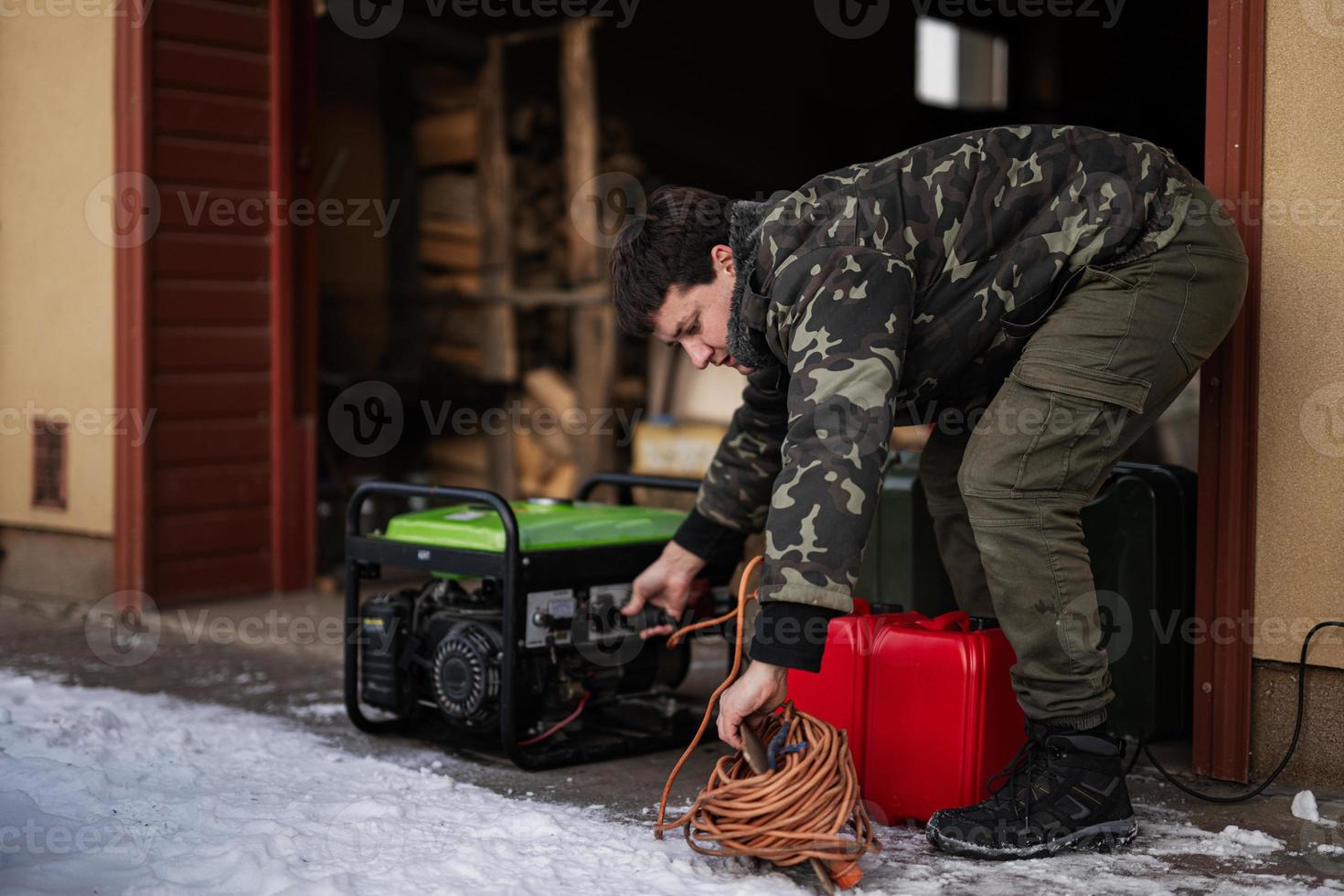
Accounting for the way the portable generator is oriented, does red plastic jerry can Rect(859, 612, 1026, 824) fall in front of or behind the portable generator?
in front

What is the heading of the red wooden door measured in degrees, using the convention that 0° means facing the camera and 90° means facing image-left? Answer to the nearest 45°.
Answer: approximately 315°

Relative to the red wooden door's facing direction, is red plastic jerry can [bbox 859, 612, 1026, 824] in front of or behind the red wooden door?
in front

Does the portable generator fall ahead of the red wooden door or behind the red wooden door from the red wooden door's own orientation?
ahead

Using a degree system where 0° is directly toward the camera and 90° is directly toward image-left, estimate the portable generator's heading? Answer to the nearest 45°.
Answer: approximately 315°

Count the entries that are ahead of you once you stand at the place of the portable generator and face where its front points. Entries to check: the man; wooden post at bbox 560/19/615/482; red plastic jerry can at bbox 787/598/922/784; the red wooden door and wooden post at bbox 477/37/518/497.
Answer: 2

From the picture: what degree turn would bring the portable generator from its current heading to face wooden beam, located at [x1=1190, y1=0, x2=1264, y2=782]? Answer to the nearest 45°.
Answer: approximately 45° to its left

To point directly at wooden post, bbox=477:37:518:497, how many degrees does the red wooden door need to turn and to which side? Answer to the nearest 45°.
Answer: approximately 90° to its left
